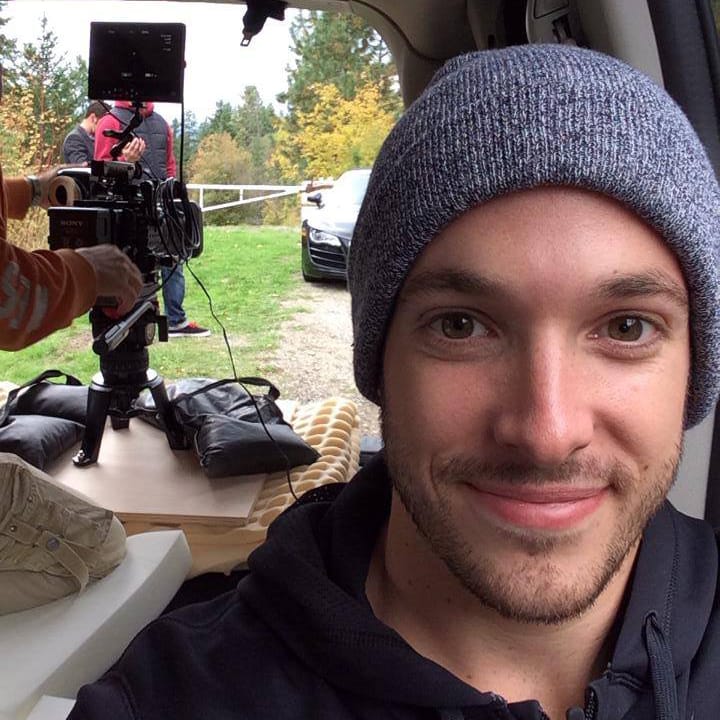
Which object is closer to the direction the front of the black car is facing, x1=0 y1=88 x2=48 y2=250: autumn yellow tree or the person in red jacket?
the person in red jacket

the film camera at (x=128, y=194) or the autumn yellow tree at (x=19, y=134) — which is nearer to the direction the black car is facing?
the film camera

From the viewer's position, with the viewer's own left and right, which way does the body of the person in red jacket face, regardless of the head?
facing the viewer and to the right of the viewer

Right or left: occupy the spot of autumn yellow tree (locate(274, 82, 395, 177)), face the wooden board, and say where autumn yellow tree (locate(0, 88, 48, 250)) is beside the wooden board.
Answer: right

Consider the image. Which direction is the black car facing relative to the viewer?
toward the camera

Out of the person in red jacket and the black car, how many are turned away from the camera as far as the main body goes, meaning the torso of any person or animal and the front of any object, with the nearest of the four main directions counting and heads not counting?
0

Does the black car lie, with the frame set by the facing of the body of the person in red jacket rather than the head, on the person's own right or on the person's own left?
on the person's own left
